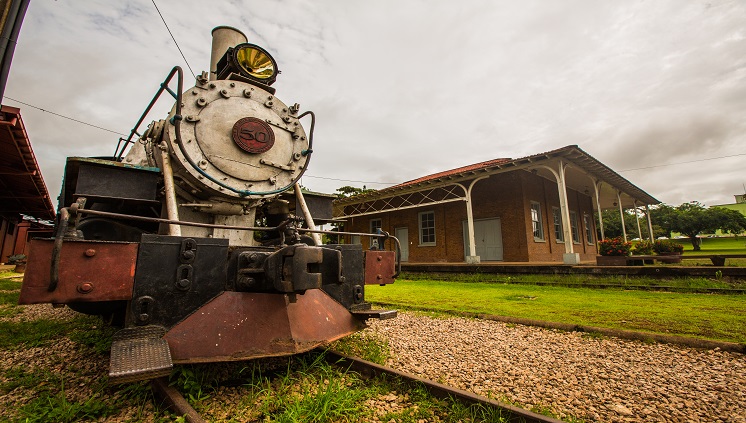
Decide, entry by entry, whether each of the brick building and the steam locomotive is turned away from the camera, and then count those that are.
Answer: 0

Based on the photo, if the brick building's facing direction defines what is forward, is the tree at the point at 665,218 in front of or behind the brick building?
behind

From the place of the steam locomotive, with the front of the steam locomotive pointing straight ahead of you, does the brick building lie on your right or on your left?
on your left

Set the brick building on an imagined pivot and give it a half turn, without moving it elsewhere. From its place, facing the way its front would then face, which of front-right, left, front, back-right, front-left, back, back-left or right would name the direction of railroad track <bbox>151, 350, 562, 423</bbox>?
back-right

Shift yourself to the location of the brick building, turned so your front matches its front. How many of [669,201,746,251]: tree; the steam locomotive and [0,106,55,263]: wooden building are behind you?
1

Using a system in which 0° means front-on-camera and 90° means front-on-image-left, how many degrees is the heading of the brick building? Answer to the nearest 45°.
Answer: approximately 45°

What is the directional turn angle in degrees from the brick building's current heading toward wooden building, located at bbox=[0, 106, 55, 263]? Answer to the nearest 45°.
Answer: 0° — it already faces it

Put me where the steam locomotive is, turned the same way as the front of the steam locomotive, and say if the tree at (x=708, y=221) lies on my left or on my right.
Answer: on my left

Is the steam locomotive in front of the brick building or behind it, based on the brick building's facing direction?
in front

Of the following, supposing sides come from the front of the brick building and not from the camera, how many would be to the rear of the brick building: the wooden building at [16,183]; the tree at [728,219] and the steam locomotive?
1

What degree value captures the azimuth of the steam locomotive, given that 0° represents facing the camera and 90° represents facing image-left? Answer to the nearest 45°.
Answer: approximately 315°

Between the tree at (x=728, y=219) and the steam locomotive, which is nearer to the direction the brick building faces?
the steam locomotive
